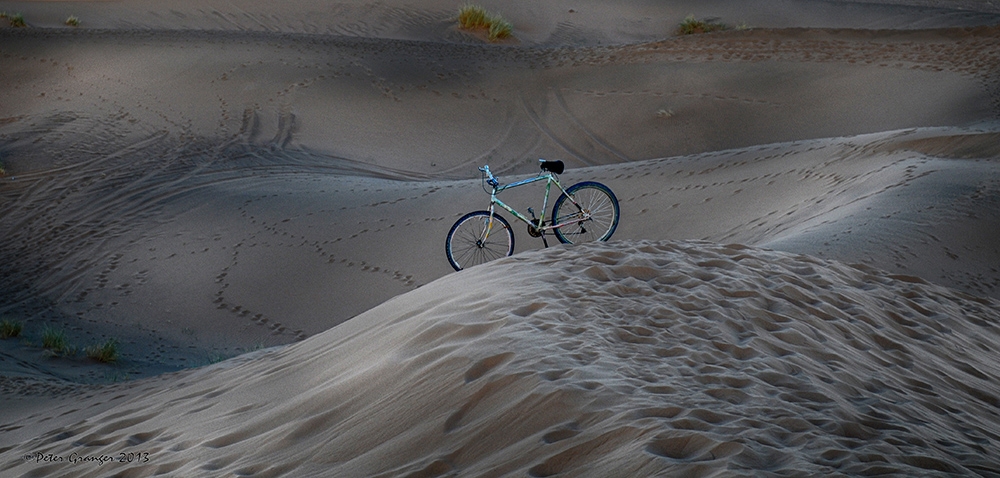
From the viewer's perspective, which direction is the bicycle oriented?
to the viewer's left

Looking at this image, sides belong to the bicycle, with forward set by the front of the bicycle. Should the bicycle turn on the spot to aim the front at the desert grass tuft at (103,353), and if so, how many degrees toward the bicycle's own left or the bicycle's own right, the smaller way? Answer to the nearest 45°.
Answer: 0° — it already faces it

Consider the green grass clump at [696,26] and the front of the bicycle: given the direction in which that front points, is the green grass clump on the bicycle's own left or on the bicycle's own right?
on the bicycle's own right

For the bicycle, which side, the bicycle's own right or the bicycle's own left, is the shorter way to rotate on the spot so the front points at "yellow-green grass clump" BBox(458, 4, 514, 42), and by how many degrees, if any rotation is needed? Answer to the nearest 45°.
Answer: approximately 90° to the bicycle's own right

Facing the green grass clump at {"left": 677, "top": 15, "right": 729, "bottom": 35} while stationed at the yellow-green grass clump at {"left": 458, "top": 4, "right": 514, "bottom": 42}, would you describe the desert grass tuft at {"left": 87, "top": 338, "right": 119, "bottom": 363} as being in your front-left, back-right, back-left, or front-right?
back-right

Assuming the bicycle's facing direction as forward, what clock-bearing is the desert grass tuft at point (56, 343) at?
The desert grass tuft is roughly at 12 o'clock from the bicycle.
